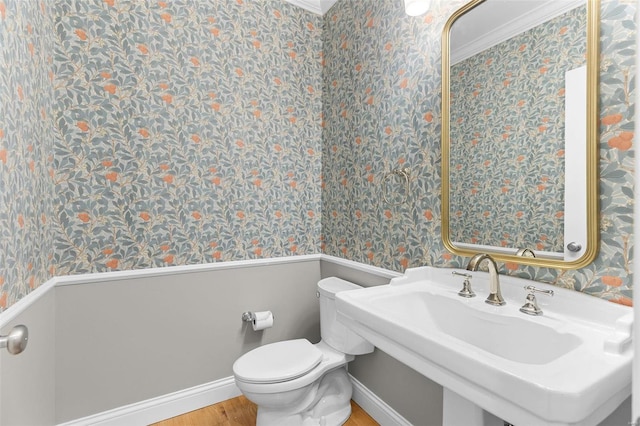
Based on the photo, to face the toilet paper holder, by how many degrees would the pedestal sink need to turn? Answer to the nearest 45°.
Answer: approximately 45° to its right

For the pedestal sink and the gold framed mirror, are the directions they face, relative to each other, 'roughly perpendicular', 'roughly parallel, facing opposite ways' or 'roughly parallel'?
roughly parallel

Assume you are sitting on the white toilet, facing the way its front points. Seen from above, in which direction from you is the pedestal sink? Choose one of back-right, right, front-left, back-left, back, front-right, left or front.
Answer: left

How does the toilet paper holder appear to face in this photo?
toward the camera

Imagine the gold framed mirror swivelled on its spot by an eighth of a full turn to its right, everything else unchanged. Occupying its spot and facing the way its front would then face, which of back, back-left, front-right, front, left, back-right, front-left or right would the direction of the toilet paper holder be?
front

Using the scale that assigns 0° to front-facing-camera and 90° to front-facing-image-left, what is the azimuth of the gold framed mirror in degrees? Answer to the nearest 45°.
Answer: approximately 45°

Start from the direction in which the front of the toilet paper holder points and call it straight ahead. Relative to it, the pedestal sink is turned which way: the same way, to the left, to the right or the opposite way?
to the right

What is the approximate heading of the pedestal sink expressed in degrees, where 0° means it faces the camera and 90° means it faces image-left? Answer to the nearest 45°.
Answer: approximately 45°

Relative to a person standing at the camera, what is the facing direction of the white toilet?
facing the viewer and to the left of the viewer
